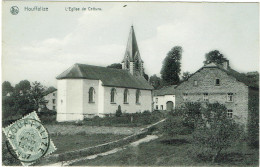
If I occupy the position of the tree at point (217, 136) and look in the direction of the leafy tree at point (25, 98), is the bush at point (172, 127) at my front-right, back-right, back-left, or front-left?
front-right

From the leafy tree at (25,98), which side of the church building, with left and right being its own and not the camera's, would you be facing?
back

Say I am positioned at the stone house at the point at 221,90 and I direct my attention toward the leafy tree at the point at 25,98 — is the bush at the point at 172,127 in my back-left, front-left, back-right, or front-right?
front-left

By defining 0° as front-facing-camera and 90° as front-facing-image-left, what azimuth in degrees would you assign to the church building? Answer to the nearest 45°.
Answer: approximately 225°

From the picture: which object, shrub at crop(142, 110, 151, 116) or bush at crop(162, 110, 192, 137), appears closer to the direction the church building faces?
the shrub

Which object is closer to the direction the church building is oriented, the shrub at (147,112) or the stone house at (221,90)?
the shrub

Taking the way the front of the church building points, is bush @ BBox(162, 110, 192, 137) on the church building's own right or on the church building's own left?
on the church building's own right

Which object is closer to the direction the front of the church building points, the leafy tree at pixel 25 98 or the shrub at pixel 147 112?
the shrub
